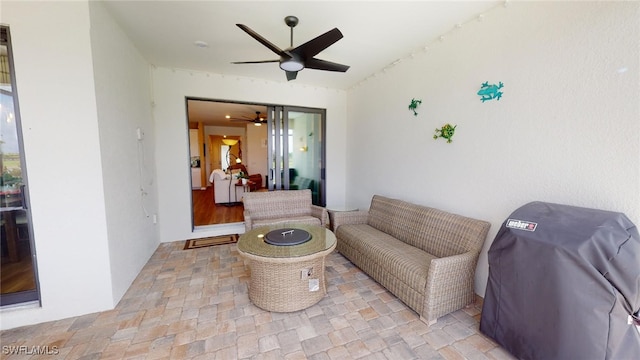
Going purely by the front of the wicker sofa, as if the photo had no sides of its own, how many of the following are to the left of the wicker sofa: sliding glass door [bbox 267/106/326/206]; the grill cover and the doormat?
1

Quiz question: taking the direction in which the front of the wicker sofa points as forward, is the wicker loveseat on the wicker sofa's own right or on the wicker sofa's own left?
on the wicker sofa's own right

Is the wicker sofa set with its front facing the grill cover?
no

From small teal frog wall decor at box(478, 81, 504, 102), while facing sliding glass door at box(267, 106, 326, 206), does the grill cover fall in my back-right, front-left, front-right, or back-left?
back-left

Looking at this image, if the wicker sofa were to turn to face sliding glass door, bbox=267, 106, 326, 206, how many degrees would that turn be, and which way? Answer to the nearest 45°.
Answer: approximately 90° to its right

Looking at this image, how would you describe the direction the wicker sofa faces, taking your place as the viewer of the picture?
facing the viewer and to the left of the viewer

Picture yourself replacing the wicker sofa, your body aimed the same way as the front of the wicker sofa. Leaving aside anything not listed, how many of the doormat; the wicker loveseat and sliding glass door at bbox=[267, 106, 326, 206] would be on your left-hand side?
0

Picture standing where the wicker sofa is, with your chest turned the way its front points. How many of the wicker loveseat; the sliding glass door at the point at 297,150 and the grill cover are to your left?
1

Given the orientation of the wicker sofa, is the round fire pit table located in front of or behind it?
in front

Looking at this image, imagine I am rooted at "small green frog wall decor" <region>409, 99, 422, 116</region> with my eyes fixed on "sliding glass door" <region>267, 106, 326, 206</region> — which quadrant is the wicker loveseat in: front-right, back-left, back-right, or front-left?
front-left

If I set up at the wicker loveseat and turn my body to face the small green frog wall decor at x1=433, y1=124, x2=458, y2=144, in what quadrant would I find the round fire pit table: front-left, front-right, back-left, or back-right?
front-right

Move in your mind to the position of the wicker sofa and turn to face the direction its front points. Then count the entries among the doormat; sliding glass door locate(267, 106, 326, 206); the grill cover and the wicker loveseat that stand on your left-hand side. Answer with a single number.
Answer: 1

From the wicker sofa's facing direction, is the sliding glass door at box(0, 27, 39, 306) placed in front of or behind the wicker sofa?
in front
